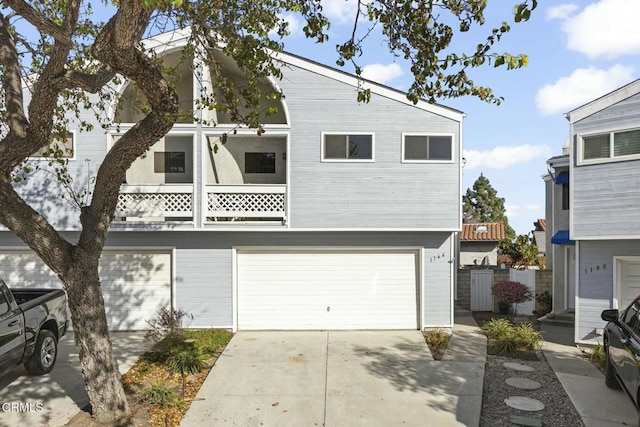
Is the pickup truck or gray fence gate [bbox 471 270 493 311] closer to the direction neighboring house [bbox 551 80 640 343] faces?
the pickup truck

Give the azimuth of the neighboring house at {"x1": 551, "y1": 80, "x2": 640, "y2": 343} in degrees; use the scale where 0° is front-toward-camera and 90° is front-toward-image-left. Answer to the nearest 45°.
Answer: approximately 0°

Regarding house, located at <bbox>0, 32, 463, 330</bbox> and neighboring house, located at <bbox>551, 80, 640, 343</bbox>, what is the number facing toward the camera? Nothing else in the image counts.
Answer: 2

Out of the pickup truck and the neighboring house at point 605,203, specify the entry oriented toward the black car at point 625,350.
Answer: the neighboring house

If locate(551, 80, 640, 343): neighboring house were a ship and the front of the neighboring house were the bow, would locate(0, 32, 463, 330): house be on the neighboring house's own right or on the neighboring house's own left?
on the neighboring house's own right

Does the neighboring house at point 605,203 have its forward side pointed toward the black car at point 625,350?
yes

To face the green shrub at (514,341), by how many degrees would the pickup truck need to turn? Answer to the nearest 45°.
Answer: approximately 135° to its left

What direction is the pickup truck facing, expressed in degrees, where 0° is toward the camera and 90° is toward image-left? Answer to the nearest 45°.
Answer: approximately 45°

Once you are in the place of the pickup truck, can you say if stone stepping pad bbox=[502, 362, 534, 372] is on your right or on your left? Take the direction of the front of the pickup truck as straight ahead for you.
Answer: on your left

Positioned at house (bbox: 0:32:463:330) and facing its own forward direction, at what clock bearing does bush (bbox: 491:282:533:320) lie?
The bush is roughly at 9 o'clock from the house.

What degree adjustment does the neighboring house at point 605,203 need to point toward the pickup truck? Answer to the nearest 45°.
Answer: approximately 45° to its right

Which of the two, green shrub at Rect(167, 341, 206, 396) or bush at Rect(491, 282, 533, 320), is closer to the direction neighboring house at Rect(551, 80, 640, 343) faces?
the green shrub
